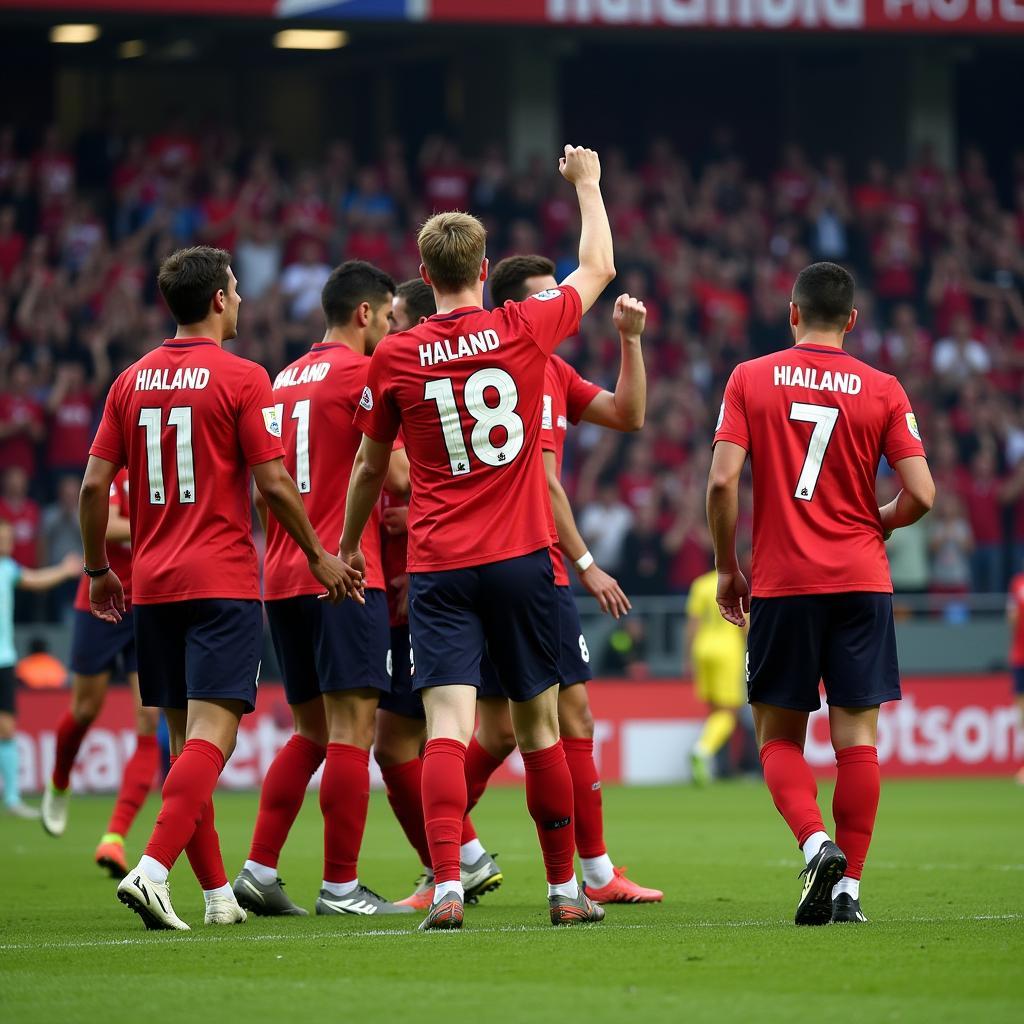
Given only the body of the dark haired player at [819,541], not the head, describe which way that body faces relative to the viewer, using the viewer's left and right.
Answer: facing away from the viewer

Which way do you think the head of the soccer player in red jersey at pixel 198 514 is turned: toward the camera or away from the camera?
away from the camera

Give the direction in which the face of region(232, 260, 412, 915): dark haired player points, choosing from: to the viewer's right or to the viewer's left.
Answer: to the viewer's right

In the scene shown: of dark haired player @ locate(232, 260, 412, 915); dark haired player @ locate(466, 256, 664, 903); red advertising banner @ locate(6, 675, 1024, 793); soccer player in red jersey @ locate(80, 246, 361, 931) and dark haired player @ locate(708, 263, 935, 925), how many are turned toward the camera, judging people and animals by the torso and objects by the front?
1

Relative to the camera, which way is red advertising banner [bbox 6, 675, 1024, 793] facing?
toward the camera

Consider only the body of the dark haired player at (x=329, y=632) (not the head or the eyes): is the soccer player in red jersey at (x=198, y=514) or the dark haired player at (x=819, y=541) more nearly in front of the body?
the dark haired player

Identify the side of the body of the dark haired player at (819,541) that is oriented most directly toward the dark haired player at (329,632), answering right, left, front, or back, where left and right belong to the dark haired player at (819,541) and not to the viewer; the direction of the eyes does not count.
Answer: left

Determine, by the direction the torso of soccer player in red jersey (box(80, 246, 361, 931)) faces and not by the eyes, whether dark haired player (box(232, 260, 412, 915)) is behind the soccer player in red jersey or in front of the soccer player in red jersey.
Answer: in front

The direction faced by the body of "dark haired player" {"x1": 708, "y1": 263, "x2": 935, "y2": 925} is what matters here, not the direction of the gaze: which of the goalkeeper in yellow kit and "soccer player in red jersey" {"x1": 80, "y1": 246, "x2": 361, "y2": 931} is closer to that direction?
the goalkeeper in yellow kit

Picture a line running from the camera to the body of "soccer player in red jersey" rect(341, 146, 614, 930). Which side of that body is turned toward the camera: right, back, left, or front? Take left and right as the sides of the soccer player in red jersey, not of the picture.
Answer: back

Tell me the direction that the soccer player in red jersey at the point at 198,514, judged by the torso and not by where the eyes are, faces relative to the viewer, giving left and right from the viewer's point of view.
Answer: facing away from the viewer and to the right of the viewer
